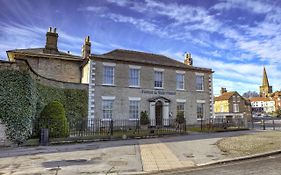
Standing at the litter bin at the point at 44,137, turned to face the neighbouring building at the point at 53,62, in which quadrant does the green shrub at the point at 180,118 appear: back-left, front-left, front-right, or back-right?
front-right

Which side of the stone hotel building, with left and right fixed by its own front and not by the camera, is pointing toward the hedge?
right

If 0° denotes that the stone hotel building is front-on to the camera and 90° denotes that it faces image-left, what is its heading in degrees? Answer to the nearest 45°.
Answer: approximately 315°

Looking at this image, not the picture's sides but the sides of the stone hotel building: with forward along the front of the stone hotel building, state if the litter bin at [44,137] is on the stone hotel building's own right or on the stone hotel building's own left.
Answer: on the stone hotel building's own right

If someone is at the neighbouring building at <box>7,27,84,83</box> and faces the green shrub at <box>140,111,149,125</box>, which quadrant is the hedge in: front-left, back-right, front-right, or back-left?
front-right

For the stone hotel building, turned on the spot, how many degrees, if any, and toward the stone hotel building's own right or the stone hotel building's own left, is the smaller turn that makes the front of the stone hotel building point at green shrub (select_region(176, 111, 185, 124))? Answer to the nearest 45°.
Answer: approximately 45° to the stone hotel building's own left

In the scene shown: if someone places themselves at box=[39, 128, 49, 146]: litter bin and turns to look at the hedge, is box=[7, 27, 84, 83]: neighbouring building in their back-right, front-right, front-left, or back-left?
front-left

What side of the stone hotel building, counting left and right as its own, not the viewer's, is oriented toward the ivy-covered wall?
right
